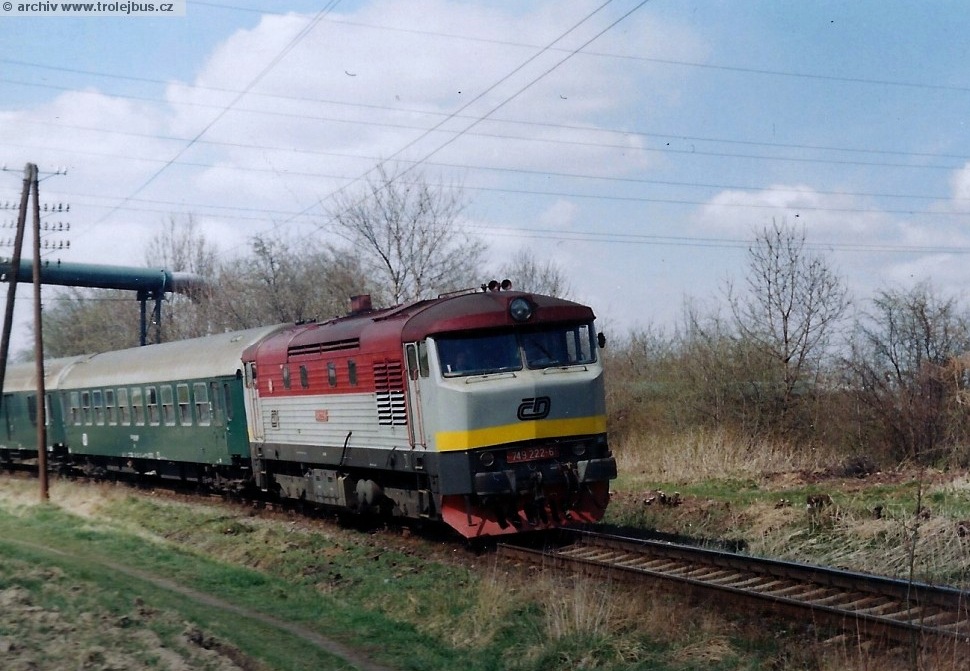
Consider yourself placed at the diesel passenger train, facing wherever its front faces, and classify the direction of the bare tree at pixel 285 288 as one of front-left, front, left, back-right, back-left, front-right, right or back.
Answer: back-left

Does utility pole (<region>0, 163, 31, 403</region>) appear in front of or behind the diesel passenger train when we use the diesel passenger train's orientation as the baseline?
behind

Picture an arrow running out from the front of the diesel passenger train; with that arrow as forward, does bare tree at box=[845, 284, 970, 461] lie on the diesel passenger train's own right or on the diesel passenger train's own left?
on the diesel passenger train's own left

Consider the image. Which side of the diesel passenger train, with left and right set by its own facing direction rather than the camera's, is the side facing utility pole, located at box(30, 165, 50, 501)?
back

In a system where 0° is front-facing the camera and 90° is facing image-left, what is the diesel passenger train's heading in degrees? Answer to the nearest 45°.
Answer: approximately 315°

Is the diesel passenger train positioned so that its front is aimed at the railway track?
yes

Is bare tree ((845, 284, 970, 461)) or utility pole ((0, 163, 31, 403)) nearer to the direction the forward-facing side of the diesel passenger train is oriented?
the bare tree

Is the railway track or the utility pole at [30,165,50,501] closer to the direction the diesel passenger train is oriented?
the railway track
